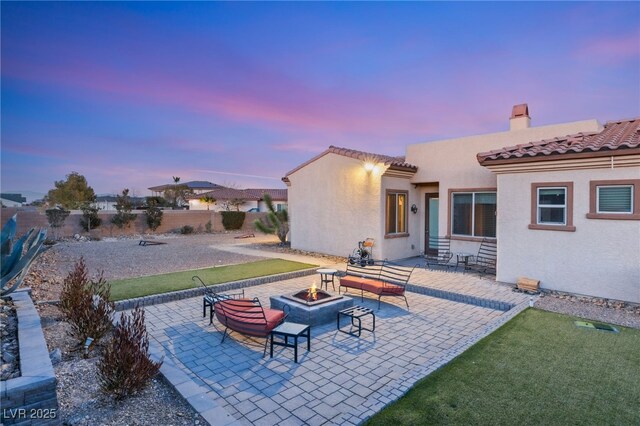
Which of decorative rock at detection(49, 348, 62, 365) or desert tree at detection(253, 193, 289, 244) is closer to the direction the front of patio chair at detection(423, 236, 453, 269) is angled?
the decorative rock

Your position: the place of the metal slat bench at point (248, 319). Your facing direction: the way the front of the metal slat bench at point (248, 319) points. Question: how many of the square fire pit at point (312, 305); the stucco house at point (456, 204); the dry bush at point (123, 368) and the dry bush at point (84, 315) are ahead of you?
2

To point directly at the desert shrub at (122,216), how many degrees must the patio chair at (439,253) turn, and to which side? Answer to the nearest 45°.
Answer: approximately 90° to its right

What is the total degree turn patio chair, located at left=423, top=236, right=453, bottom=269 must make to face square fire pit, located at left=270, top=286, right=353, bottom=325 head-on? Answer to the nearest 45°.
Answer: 0° — it already faces it

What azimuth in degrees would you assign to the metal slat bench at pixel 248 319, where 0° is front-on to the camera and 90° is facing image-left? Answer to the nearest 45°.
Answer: approximately 225°

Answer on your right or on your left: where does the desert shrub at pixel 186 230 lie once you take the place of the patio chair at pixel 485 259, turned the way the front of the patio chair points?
on your right

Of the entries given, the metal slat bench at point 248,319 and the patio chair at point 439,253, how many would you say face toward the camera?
1

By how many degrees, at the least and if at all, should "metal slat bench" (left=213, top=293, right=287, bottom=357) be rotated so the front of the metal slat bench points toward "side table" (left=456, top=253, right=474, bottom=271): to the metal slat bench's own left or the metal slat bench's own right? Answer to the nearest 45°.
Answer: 0° — it already faces it

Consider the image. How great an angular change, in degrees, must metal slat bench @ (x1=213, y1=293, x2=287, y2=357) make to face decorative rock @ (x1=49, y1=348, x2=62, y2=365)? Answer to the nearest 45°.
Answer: approximately 135° to its left

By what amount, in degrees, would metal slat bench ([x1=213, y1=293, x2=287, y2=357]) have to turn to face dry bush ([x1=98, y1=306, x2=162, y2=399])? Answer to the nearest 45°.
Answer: approximately 180°
